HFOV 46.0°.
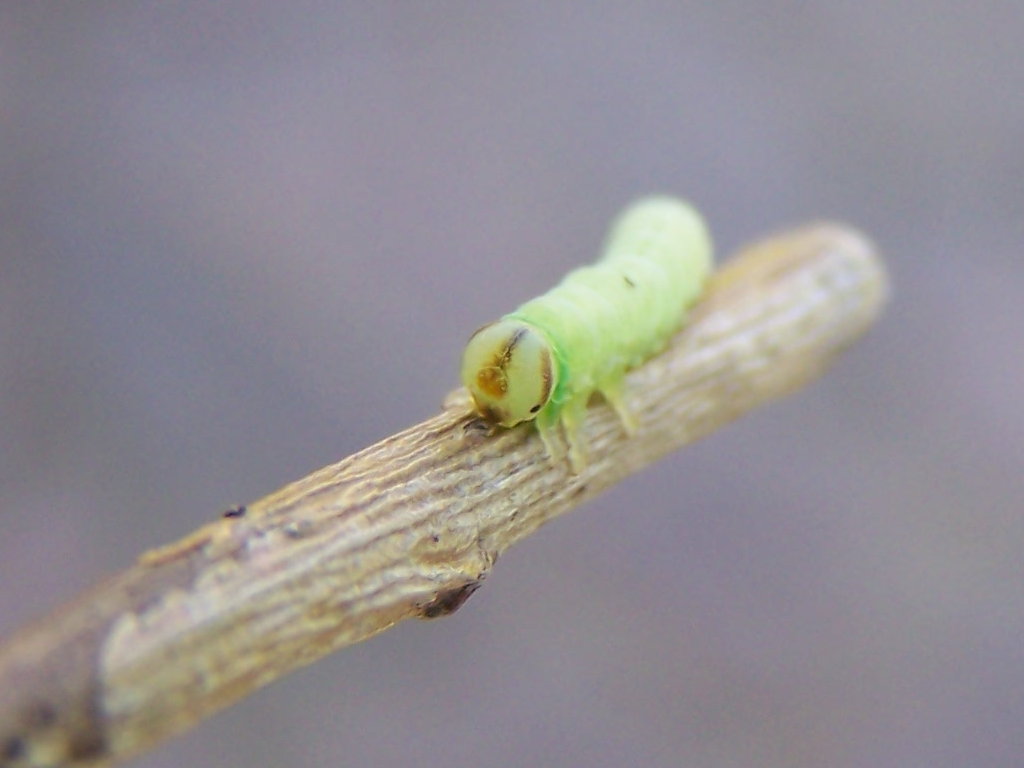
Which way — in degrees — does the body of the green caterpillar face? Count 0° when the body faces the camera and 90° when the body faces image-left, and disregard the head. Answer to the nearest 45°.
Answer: approximately 45°
